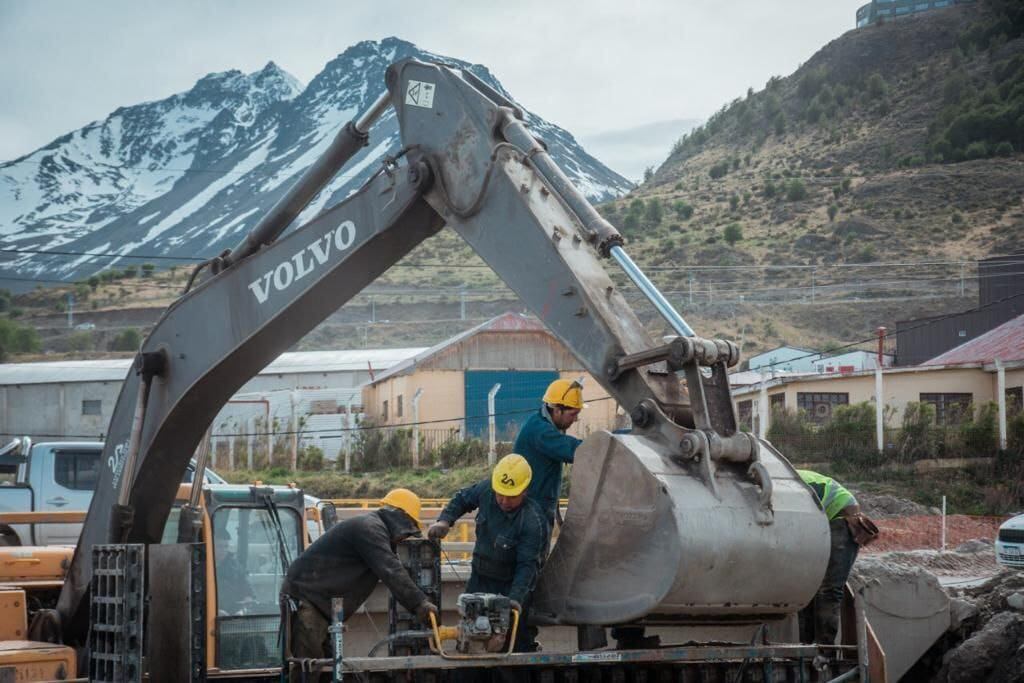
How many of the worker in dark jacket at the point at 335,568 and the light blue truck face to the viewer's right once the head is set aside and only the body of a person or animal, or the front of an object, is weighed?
2

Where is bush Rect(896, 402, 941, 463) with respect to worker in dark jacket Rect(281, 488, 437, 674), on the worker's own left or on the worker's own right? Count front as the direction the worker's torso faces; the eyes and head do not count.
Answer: on the worker's own left

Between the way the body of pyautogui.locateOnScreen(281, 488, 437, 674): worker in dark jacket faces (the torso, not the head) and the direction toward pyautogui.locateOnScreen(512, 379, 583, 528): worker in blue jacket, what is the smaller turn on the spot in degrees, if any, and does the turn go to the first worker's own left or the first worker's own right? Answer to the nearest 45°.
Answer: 0° — they already face them

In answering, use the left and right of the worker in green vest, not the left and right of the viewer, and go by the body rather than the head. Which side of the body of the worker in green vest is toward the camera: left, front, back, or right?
left

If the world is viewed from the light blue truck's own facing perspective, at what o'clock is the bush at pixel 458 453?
The bush is roughly at 10 o'clock from the light blue truck.

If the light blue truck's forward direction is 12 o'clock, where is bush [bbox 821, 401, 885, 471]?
The bush is roughly at 11 o'clock from the light blue truck.

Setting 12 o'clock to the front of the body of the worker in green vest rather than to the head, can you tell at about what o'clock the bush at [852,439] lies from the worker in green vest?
The bush is roughly at 3 o'clock from the worker in green vest.

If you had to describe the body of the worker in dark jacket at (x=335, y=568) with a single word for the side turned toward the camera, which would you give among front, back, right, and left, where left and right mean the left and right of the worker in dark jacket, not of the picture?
right

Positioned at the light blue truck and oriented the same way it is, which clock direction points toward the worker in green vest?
The worker in green vest is roughly at 2 o'clock from the light blue truck.

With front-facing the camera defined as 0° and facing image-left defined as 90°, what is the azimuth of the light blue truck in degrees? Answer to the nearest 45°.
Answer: approximately 270°

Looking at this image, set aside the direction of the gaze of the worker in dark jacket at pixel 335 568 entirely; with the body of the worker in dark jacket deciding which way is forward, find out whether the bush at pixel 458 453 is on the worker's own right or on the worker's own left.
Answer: on the worker's own left

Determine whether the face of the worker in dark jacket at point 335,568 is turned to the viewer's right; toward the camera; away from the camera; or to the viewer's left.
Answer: to the viewer's right
